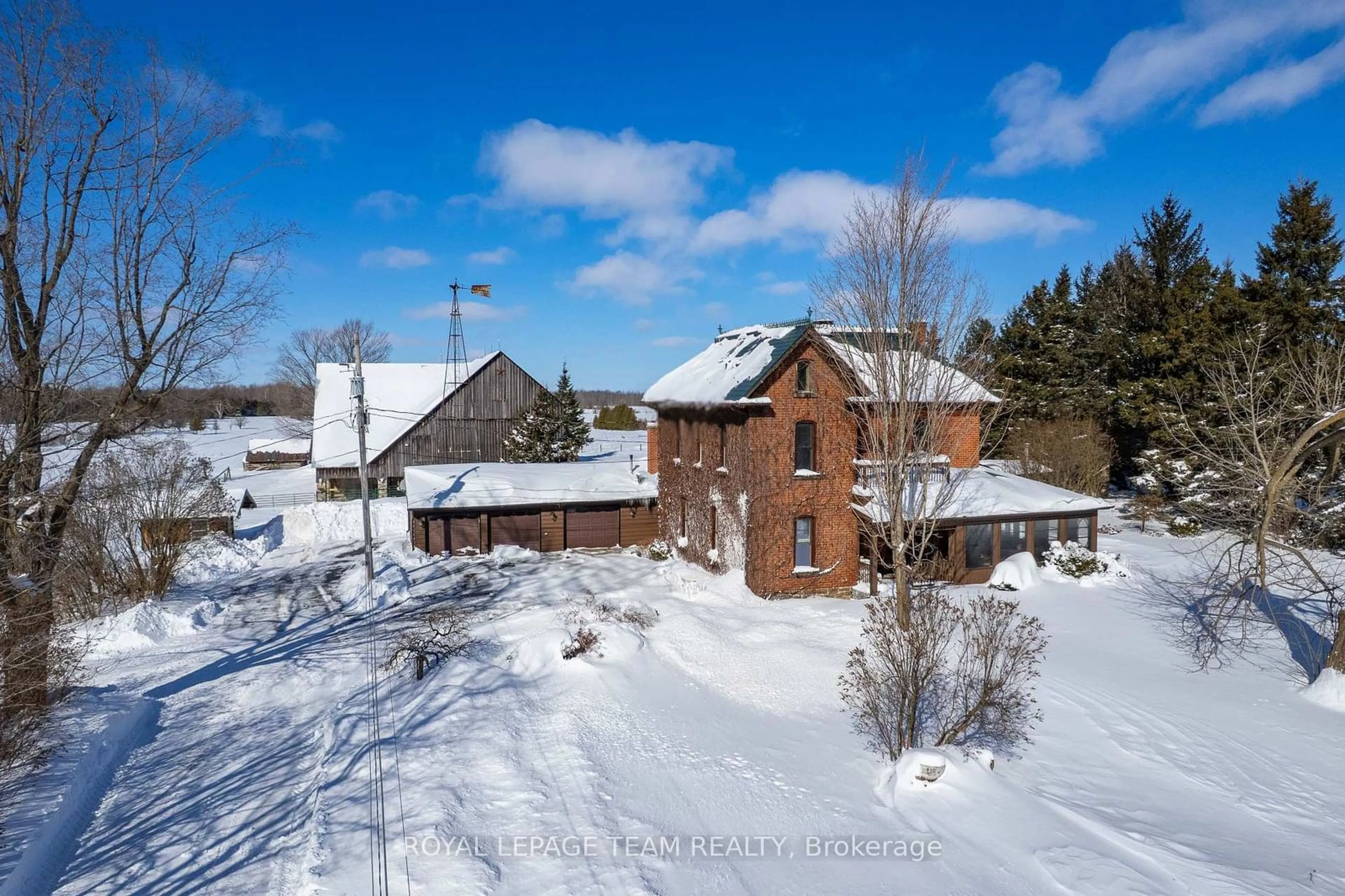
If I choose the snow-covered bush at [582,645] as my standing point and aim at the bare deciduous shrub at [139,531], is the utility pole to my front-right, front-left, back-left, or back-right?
front-right

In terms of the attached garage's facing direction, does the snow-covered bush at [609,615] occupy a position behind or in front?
in front

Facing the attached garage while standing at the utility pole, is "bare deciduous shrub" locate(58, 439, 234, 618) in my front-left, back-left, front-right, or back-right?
back-left

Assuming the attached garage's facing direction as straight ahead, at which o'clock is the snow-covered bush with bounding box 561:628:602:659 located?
The snow-covered bush is roughly at 12 o'clock from the attached garage.

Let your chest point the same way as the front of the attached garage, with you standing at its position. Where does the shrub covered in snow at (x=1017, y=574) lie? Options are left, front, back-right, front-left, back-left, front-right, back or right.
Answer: front-left

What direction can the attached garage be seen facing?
toward the camera

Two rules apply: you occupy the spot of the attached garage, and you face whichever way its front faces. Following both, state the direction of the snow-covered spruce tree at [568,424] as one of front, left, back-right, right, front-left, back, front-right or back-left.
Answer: back

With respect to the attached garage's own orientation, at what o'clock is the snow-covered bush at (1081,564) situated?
The snow-covered bush is roughly at 10 o'clock from the attached garage.

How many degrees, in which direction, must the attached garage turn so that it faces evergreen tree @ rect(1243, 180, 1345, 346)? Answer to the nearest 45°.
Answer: approximately 90° to its left

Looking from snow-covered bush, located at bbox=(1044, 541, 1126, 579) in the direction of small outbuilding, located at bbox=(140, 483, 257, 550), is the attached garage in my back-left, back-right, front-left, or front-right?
front-right

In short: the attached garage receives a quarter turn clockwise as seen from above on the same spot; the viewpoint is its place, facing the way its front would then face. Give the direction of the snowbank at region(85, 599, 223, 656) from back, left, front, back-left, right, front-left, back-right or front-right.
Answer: front-left

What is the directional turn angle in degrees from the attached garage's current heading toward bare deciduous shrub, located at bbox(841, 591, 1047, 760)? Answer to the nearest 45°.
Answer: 0° — it already faces it

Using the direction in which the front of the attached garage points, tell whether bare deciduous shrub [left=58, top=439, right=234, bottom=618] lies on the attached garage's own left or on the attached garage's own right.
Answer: on the attached garage's own right

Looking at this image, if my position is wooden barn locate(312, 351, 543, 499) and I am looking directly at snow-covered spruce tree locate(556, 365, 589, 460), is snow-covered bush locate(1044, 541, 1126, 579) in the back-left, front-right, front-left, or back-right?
front-right

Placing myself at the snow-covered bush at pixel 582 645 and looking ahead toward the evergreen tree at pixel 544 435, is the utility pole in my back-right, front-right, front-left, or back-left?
front-left

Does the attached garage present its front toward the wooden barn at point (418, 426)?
no

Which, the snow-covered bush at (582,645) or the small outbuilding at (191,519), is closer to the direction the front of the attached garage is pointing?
the snow-covered bush

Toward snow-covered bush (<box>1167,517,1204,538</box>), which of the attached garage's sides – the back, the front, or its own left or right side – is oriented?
left
